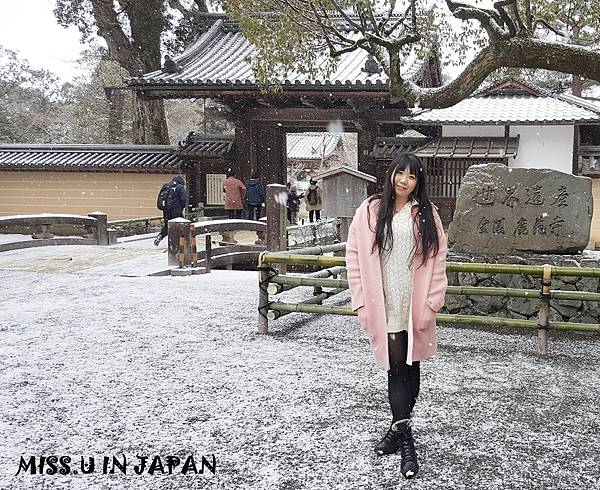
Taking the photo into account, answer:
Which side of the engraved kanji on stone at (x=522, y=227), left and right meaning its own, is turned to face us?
front

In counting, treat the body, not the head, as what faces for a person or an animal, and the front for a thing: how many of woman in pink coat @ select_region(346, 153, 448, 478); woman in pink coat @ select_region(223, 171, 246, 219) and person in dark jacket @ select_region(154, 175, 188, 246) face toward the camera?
1

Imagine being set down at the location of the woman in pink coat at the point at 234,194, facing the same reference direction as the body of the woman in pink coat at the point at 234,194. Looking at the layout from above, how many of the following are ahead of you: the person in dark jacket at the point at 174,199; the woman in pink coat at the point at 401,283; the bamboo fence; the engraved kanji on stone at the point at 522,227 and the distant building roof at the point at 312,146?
1

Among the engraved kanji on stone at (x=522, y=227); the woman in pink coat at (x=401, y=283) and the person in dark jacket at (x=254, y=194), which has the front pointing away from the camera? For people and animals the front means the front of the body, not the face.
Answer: the person in dark jacket

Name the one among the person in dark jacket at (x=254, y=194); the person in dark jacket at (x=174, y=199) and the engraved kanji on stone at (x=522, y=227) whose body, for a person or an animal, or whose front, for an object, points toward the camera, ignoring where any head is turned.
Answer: the engraved kanji on stone

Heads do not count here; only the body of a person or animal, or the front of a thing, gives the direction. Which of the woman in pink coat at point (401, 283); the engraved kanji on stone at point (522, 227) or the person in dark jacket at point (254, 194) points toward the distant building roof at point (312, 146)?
the person in dark jacket

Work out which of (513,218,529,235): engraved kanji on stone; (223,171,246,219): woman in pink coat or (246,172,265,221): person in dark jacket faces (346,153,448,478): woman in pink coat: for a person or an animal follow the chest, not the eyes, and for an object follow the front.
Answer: the engraved kanji on stone

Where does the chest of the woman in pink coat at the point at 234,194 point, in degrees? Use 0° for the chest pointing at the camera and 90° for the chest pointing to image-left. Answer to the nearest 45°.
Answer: approximately 180°

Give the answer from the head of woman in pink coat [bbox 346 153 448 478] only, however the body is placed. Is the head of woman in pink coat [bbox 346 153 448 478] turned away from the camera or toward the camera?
toward the camera

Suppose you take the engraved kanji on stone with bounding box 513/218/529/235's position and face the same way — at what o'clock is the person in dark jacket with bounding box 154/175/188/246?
The person in dark jacket is roughly at 4 o'clock from the engraved kanji on stone.

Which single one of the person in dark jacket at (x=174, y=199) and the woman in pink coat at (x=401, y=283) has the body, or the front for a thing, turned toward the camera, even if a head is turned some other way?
the woman in pink coat

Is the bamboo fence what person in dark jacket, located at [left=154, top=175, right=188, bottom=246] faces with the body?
no

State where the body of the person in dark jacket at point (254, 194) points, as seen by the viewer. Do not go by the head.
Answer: away from the camera

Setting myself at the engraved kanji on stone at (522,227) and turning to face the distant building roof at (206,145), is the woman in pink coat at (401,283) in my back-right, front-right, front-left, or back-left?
back-left

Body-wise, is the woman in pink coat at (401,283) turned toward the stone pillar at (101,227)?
no

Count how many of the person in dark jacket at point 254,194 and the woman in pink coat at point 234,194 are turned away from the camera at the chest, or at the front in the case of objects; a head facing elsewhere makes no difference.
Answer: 2
